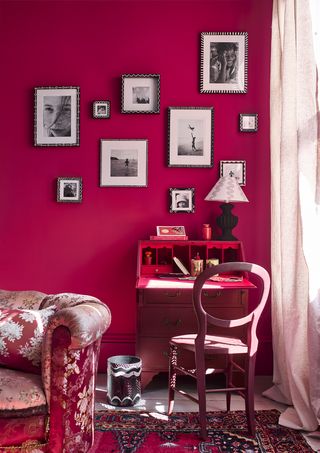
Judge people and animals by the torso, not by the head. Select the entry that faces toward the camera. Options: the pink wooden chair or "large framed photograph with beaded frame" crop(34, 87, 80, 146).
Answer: the large framed photograph with beaded frame

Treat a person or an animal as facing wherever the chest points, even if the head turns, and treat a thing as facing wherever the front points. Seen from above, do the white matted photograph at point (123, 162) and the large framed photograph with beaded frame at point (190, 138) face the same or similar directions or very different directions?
same or similar directions

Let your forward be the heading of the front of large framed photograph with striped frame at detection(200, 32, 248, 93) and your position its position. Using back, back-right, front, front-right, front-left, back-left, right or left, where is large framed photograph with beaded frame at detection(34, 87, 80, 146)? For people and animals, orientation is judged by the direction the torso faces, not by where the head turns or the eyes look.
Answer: right

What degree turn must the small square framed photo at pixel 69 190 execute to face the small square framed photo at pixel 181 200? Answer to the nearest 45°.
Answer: approximately 90° to its left

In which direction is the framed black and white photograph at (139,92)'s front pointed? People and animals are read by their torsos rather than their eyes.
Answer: toward the camera

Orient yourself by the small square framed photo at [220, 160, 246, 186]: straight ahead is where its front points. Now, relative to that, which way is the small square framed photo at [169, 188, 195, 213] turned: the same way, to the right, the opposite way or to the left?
the same way

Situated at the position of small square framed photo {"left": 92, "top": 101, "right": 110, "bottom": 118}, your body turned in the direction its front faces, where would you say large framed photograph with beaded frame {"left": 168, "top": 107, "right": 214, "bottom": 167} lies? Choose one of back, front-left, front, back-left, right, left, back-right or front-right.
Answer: left

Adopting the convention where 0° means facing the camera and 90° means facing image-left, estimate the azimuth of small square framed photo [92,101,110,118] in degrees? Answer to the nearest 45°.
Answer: approximately 0°

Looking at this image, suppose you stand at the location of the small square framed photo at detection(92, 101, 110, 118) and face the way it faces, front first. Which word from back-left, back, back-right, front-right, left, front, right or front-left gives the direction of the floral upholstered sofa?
front

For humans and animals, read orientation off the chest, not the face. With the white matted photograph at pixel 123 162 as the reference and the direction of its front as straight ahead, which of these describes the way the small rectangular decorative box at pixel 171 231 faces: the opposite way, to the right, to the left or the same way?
the same way

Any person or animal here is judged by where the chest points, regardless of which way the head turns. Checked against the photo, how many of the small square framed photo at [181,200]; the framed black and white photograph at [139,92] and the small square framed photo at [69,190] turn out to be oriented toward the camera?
3

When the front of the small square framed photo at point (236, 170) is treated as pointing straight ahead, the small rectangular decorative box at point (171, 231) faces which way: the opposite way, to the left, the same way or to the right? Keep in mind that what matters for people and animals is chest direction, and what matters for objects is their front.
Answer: the same way

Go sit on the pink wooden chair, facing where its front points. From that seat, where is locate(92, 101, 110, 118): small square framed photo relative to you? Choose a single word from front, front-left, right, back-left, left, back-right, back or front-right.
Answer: front

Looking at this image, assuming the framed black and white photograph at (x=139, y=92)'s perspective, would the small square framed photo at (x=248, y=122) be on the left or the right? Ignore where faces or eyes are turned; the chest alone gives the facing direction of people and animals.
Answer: on its left
